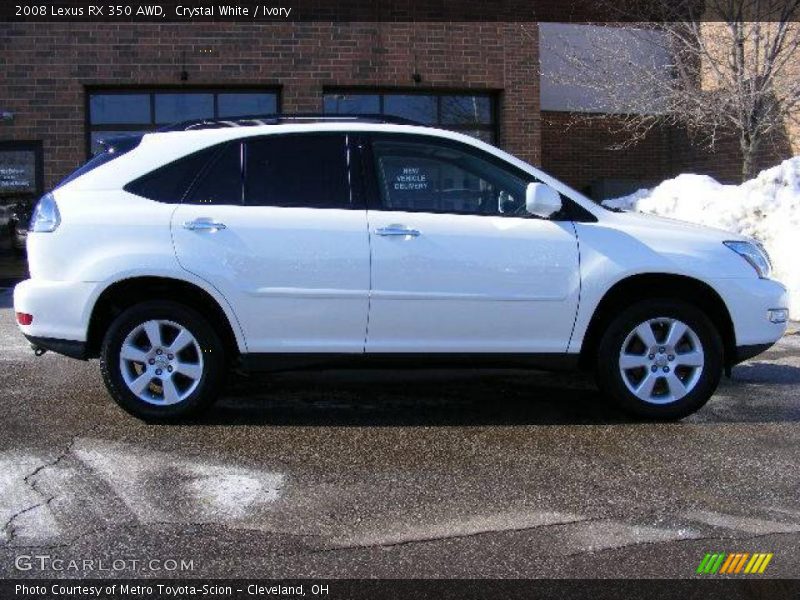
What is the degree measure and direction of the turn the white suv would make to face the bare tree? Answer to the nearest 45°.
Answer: approximately 45° to its left

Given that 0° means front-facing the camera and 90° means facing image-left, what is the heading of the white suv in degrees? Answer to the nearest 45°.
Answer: approximately 270°
